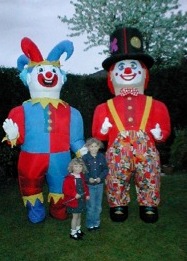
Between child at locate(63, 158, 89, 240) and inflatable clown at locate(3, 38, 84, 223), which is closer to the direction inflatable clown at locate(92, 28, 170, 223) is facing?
the child

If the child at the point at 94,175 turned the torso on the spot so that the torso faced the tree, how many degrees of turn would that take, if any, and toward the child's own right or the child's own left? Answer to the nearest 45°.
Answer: approximately 180°

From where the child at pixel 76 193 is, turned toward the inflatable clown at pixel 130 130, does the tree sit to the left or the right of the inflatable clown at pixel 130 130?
left

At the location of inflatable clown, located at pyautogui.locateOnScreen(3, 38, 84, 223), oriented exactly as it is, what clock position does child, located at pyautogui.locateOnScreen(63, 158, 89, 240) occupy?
The child is roughly at 11 o'clock from the inflatable clown.

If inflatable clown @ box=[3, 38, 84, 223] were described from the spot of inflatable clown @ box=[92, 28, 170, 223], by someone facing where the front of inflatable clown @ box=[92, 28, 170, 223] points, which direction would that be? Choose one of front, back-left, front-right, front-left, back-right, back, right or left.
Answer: right

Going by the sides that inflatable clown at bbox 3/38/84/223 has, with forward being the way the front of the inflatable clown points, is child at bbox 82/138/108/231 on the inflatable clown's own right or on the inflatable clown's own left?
on the inflatable clown's own left

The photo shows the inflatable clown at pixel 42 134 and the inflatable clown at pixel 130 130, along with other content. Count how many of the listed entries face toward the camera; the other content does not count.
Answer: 2

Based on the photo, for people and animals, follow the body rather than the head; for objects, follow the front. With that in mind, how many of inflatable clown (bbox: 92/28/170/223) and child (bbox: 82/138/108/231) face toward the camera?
2

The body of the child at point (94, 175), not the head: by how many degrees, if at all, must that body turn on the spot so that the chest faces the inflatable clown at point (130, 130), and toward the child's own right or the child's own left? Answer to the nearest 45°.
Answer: approximately 135° to the child's own left

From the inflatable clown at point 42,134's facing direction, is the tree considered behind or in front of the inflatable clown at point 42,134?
behind
